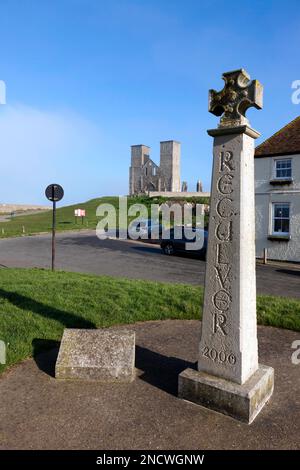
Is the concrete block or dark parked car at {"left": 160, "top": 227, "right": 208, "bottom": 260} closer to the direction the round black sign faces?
the dark parked car

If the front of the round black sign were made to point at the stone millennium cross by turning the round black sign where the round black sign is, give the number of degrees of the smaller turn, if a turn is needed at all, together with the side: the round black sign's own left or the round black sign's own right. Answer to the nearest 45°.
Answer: approximately 180°

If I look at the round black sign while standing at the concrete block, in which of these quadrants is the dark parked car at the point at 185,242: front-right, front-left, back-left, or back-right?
front-right

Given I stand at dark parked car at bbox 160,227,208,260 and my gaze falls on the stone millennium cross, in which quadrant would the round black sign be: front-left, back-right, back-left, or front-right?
front-right

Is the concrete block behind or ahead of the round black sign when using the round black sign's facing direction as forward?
behind

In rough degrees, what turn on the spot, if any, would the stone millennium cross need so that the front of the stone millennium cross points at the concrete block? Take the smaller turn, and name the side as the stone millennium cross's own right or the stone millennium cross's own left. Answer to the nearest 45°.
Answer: approximately 45° to the stone millennium cross's own right

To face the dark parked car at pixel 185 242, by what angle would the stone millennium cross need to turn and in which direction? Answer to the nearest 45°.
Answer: approximately 135° to its right

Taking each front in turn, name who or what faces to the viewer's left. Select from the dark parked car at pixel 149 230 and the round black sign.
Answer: the dark parked car

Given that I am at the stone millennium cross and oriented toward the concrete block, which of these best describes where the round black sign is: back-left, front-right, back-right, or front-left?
front-right

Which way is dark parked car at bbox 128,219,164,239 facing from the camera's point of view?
to the viewer's left

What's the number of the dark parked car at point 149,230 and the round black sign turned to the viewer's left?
1

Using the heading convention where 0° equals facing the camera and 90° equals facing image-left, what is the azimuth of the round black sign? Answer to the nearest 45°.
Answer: approximately 180°
